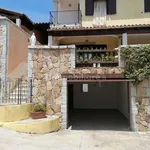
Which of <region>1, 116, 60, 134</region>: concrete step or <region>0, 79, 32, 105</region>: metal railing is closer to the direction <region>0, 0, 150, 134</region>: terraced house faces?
the concrete step

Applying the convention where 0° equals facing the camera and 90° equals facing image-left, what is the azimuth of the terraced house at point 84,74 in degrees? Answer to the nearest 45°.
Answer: approximately 0°

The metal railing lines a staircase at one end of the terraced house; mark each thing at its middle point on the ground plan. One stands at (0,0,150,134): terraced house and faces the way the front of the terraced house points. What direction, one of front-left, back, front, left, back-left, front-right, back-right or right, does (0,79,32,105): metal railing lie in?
right

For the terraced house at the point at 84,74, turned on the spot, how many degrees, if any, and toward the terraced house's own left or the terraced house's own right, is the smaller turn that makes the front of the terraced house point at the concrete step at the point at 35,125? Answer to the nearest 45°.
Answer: approximately 45° to the terraced house's own right
